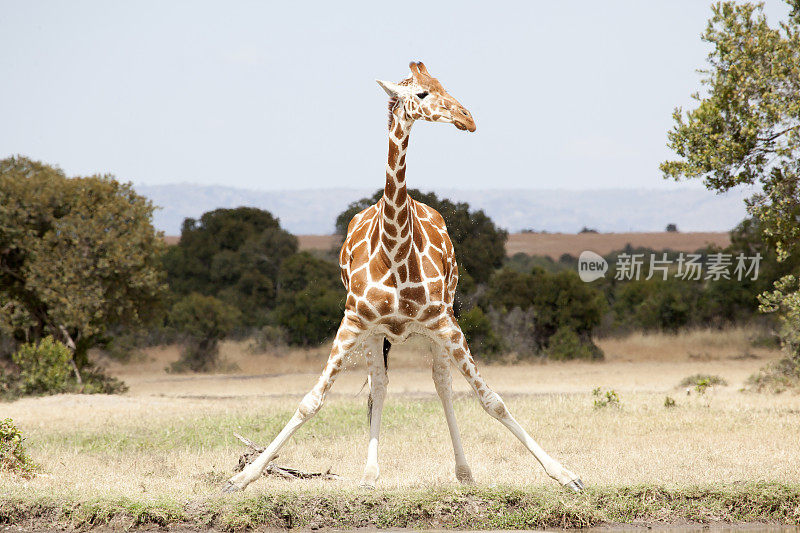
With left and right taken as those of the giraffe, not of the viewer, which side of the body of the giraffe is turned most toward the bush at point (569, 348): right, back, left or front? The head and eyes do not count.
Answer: back

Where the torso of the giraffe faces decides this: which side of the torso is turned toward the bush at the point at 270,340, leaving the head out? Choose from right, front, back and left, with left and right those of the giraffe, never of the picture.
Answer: back

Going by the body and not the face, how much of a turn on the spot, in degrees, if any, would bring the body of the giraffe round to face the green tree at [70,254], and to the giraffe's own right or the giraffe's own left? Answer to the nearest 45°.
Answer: approximately 135° to the giraffe's own right

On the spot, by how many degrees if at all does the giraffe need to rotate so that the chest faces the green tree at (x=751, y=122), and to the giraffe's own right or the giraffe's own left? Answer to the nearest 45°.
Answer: approximately 135° to the giraffe's own left

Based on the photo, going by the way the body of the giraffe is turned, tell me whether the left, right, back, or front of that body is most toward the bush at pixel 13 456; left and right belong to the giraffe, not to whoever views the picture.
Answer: right

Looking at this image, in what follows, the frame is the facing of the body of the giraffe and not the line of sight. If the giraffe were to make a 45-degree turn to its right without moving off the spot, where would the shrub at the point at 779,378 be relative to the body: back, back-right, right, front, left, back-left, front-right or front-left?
back

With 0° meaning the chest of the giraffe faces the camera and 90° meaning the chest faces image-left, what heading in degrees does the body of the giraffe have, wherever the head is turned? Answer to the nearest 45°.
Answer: approximately 0°
